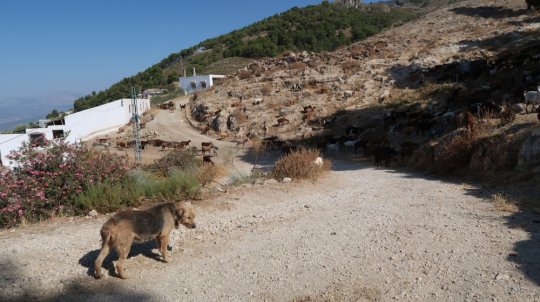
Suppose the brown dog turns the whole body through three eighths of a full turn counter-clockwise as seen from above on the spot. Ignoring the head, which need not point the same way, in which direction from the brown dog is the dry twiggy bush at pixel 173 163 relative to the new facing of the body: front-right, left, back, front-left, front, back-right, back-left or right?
right

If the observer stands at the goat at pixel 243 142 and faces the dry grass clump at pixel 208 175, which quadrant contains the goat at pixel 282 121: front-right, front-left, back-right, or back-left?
back-left

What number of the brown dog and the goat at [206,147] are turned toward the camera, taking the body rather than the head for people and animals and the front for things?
0

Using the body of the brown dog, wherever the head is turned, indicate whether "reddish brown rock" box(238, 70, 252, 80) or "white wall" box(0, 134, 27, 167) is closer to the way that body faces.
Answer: the reddish brown rock

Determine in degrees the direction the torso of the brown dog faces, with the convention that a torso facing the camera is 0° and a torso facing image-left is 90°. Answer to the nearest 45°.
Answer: approximately 225°

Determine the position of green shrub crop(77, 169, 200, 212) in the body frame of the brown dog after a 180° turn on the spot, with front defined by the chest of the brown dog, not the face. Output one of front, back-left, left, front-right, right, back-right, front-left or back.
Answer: back-right
